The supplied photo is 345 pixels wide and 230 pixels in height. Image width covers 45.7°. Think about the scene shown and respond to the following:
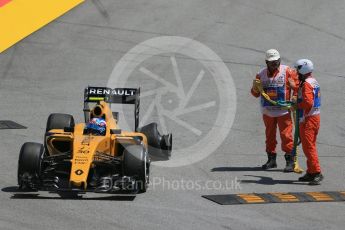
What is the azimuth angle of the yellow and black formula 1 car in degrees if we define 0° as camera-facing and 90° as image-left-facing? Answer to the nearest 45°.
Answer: approximately 0°

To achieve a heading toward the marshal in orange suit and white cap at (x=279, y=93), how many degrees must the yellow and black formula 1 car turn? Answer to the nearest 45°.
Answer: approximately 90° to its left

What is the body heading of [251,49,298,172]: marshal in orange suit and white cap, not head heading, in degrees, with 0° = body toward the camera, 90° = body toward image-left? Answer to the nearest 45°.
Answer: approximately 0°

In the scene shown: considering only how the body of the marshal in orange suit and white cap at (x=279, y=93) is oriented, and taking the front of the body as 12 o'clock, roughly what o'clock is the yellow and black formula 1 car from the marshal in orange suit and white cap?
The yellow and black formula 1 car is roughly at 2 o'clock from the marshal in orange suit and white cap.

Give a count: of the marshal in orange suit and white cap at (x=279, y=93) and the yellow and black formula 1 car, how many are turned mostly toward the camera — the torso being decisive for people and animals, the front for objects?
2
